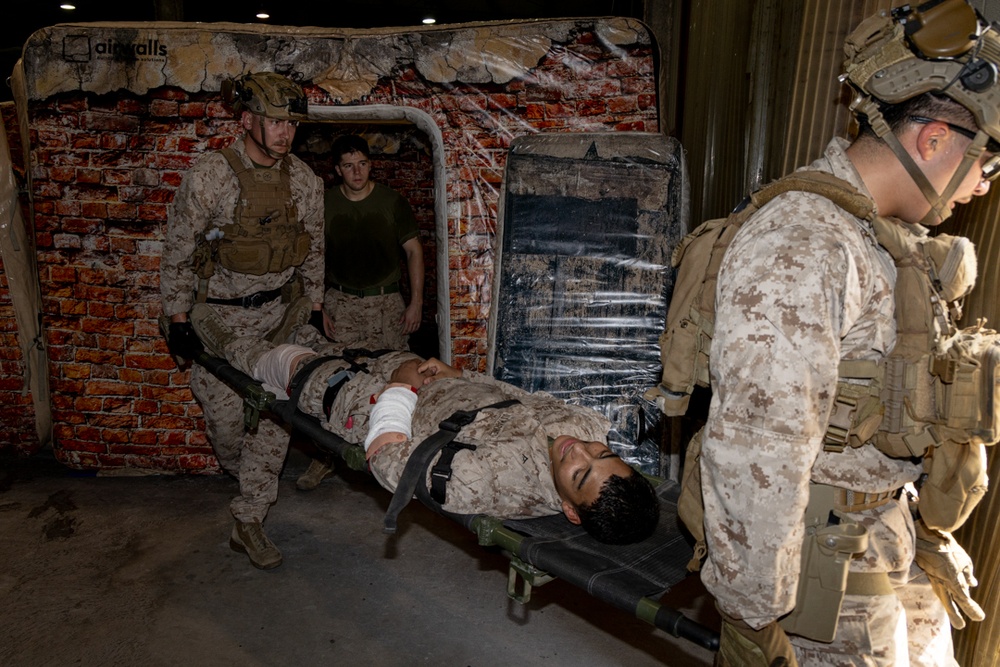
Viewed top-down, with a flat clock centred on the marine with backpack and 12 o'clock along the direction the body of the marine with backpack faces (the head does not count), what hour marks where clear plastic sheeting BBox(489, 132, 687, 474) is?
The clear plastic sheeting is roughly at 8 o'clock from the marine with backpack.

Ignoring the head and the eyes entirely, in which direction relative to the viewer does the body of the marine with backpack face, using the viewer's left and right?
facing to the right of the viewer
